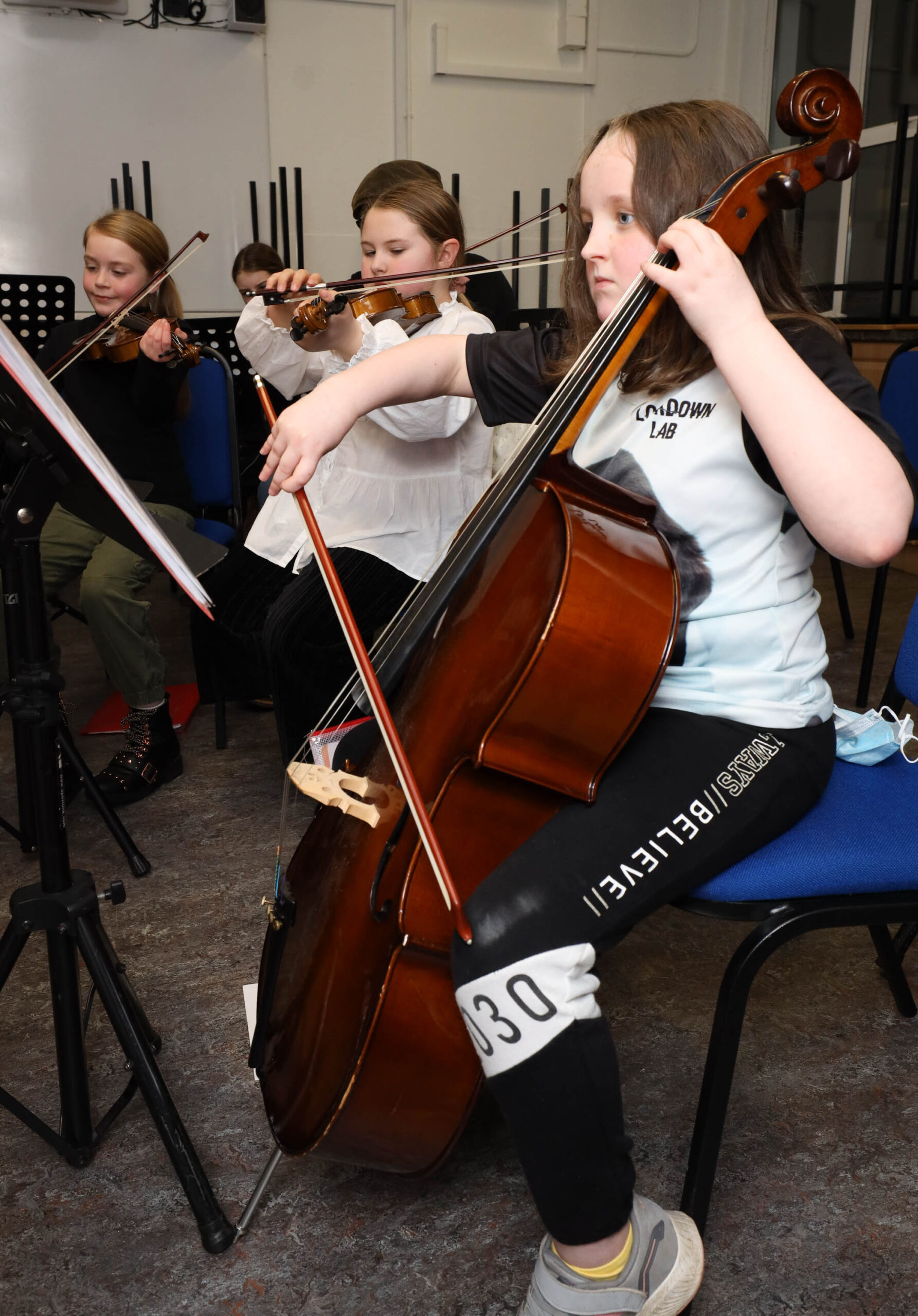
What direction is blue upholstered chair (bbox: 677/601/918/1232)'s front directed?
to the viewer's left

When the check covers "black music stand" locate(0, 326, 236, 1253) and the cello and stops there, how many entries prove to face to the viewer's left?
1

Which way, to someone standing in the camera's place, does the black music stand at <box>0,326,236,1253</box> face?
facing to the right of the viewer

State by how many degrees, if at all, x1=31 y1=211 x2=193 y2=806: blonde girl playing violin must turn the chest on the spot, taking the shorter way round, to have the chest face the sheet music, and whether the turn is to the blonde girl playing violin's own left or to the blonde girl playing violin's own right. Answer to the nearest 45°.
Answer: approximately 45° to the blonde girl playing violin's own left

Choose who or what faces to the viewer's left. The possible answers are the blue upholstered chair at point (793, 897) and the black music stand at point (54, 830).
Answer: the blue upholstered chair

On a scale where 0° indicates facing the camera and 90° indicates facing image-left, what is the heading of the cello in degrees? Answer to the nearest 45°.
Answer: approximately 90°
